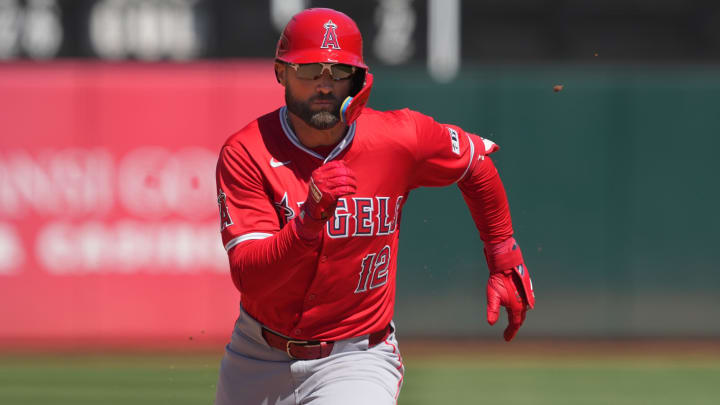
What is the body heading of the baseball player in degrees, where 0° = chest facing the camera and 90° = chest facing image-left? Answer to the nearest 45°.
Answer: approximately 0°
